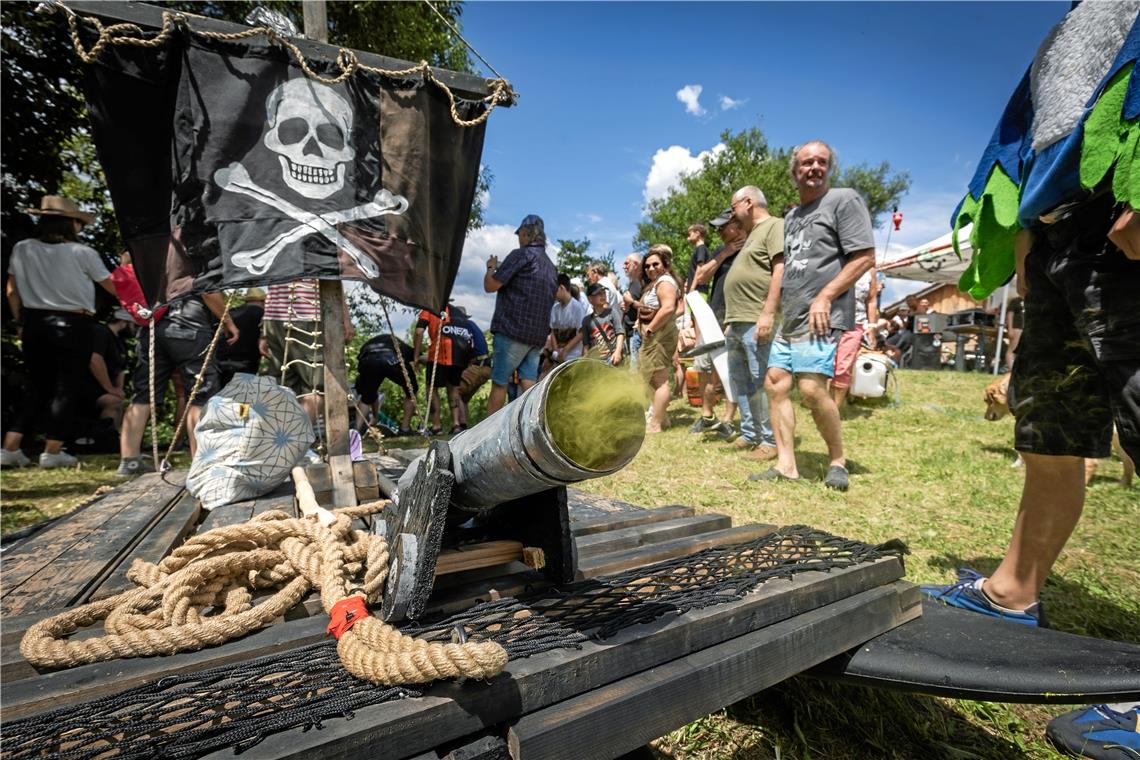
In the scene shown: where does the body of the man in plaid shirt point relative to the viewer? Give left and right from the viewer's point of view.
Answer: facing away from the viewer and to the left of the viewer

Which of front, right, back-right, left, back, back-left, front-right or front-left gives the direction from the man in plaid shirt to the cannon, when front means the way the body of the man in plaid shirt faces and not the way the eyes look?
back-left

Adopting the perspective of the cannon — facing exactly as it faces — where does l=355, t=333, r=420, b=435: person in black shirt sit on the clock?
The person in black shirt is roughly at 7 o'clock from the cannon.

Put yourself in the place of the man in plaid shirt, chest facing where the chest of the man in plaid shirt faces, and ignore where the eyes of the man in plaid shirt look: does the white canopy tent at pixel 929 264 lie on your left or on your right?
on your right

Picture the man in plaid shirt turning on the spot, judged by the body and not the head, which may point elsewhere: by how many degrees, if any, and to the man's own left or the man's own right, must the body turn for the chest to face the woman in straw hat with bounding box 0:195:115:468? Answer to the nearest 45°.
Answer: approximately 45° to the man's own left

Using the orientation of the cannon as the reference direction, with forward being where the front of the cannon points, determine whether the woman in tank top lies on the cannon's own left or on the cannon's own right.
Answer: on the cannon's own left

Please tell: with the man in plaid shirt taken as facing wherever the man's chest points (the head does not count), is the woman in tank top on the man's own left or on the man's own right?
on the man's own right

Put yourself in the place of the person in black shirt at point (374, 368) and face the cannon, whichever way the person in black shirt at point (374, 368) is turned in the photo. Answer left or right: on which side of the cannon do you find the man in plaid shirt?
left
